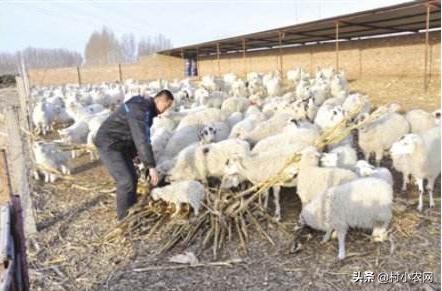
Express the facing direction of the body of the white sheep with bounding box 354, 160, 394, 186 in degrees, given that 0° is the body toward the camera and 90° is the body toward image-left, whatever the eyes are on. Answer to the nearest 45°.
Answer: approximately 90°

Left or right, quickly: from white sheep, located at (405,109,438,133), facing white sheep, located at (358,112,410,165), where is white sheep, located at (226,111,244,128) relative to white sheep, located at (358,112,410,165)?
right

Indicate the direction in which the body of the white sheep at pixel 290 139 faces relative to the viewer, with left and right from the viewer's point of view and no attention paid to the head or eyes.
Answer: facing to the left of the viewer

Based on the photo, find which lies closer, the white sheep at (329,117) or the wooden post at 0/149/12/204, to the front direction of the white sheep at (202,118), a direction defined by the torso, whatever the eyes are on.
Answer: the wooden post

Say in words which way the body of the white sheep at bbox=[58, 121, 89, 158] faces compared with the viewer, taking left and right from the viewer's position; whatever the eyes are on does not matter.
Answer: facing to the left of the viewer

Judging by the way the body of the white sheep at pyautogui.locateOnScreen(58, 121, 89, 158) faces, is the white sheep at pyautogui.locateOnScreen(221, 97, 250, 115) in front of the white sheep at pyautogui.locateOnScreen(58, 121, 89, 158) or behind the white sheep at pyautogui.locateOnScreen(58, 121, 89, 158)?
behind

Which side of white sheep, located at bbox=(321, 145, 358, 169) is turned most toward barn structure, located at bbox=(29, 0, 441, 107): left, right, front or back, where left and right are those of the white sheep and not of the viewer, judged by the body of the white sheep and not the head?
right

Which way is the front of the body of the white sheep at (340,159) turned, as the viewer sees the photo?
to the viewer's left

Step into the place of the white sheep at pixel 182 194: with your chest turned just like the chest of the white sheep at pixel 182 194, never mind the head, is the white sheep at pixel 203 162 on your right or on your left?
on your right

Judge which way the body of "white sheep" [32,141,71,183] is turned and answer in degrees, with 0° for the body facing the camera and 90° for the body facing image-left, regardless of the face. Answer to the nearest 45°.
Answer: approximately 45°

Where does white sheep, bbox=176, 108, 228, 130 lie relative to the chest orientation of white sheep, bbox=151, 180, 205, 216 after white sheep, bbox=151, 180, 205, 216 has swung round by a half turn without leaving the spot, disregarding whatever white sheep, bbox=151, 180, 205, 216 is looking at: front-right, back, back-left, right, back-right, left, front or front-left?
left

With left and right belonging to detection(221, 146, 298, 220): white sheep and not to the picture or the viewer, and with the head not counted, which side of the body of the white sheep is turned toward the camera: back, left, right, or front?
left

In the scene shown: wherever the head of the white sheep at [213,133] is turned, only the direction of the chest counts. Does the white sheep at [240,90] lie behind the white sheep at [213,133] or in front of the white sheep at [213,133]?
behind

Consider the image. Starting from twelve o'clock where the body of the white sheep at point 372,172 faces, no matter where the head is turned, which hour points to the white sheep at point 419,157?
the white sheep at point 419,157 is roughly at 4 o'clock from the white sheep at point 372,172.

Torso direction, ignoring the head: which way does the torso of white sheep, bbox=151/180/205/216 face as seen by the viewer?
to the viewer's left
